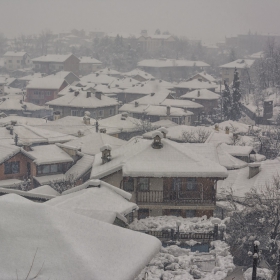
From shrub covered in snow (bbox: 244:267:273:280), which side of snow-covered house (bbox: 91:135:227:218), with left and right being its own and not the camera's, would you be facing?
front

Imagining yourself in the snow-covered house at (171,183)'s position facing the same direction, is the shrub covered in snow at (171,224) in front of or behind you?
in front

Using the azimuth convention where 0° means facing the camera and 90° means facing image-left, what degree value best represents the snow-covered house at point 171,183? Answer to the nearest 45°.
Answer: approximately 0°
